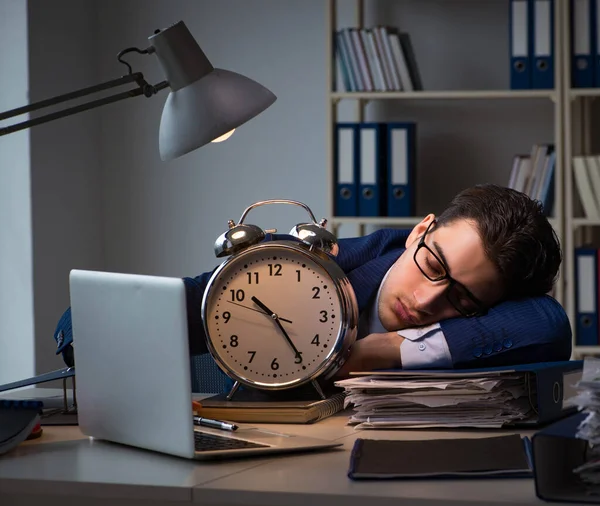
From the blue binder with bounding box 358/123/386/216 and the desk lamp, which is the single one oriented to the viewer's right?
the desk lamp

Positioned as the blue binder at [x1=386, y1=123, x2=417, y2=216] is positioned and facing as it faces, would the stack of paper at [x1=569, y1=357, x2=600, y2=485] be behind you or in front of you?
in front

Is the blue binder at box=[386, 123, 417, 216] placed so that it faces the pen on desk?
yes

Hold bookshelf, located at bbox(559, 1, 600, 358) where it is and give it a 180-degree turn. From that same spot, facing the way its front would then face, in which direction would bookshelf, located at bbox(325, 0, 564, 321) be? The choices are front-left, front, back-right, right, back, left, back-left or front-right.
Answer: front-left

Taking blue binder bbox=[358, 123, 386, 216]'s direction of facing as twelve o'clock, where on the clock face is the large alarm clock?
The large alarm clock is roughly at 12 o'clock from the blue binder.

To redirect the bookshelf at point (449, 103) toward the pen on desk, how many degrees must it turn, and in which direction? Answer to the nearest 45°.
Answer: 0° — it already faces it

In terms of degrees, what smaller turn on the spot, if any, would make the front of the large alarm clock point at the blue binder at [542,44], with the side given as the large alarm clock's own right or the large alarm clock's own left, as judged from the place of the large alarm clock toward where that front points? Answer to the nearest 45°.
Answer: approximately 135° to the large alarm clock's own left

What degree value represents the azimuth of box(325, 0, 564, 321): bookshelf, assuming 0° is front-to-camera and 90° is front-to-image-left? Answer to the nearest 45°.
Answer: approximately 0°
